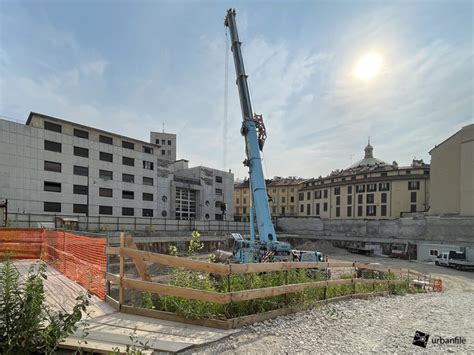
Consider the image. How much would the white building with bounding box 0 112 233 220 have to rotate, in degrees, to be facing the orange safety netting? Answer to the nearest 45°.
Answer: approximately 45° to its right

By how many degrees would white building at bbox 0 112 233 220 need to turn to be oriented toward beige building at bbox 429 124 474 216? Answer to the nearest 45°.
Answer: approximately 45° to its left

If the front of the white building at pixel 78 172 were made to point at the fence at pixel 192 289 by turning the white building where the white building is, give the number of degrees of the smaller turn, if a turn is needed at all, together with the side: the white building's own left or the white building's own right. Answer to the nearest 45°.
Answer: approximately 45° to the white building's own right

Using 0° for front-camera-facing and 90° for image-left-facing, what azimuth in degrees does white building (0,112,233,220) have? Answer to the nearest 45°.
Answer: approximately 315°

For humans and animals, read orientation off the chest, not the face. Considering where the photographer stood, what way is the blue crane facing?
facing to the left of the viewer

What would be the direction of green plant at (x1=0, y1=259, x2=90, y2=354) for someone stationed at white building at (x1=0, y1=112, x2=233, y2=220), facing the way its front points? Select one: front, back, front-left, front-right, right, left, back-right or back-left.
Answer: front-right
